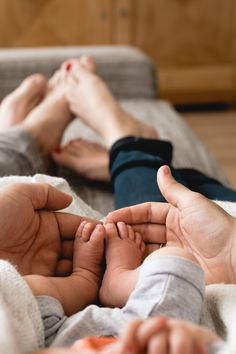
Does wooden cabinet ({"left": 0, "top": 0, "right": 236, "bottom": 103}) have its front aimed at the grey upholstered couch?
yes

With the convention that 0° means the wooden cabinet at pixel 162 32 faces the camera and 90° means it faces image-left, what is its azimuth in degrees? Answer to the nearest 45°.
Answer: approximately 0°
